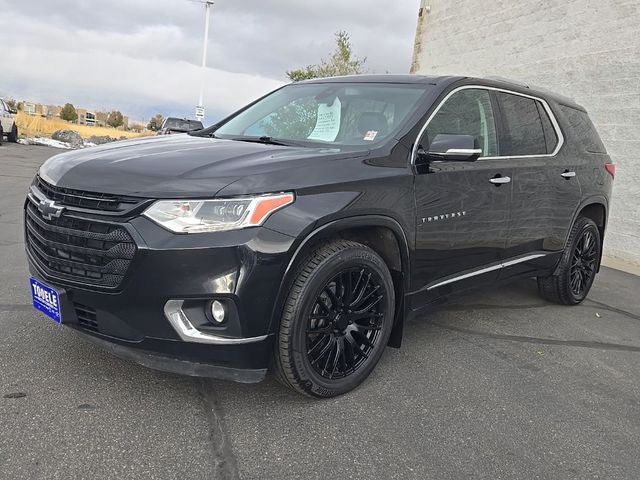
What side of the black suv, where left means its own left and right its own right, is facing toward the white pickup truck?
right

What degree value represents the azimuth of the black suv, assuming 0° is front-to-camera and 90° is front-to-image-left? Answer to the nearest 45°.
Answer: approximately 45°
